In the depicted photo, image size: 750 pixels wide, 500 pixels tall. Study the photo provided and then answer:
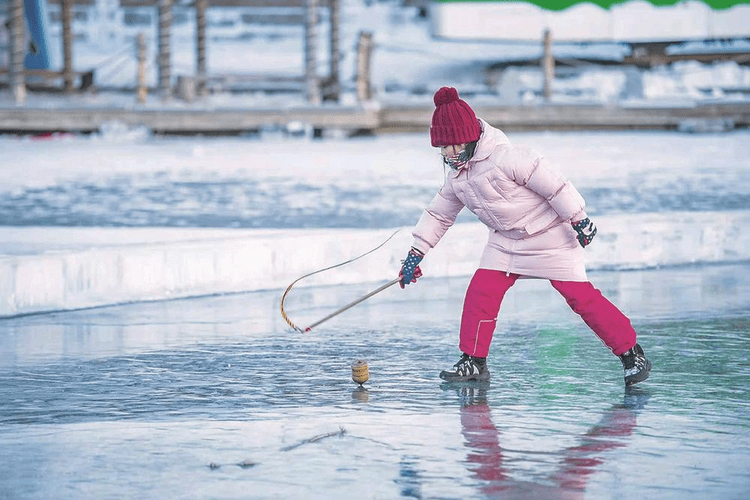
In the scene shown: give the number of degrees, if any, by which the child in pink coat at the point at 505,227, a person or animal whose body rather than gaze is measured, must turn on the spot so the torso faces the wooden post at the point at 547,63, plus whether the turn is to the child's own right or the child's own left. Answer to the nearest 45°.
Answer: approximately 135° to the child's own right

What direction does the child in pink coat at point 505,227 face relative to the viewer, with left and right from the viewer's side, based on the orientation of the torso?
facing the viewer and to the left of the viewer

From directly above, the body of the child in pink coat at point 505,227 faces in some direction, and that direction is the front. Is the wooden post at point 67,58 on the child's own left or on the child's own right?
on the child's own right

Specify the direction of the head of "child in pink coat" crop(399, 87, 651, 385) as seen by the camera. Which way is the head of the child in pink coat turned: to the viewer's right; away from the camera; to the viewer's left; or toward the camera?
to the viewer's left

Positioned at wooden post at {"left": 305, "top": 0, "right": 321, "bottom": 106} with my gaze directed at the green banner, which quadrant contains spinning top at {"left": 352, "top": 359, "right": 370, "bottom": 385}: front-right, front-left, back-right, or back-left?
back-right

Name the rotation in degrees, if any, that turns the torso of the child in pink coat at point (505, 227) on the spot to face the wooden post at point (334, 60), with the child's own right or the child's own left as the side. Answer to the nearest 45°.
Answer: approximately 135° to the child's own right

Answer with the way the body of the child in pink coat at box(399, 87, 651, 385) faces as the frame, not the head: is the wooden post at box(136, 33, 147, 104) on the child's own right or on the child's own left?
on the child's own right

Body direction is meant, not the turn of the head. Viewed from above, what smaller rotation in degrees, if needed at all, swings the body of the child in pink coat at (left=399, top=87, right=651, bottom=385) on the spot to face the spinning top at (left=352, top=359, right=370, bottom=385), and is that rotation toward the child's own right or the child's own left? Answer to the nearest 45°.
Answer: approximately 45° to the child's own right

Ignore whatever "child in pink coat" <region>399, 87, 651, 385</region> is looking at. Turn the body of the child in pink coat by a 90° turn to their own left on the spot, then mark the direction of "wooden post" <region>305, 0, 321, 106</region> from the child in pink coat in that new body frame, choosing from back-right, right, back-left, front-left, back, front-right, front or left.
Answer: back-left

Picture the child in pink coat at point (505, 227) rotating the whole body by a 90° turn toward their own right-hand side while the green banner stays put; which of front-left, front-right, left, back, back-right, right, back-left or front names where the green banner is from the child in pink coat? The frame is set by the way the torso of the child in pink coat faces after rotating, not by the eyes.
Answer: front-right

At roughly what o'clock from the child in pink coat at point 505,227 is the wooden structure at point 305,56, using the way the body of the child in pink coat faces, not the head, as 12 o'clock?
The wooden structure is roughly at 4 o'clock from the child in pink coat.
